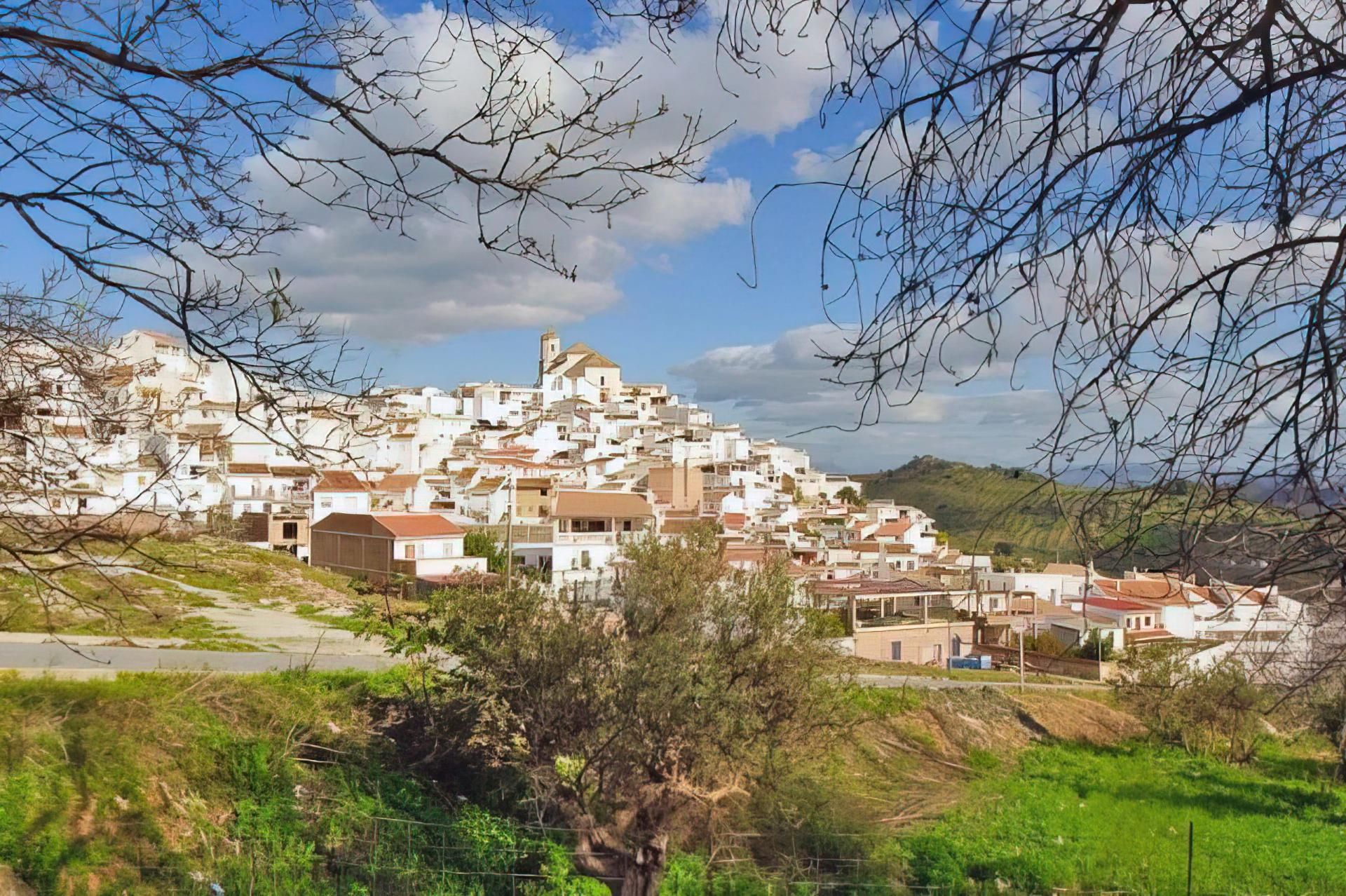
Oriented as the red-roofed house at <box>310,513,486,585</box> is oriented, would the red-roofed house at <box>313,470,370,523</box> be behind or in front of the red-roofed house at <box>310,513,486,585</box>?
behind

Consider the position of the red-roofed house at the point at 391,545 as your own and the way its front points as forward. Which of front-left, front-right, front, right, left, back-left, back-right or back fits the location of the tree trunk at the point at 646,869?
front-right

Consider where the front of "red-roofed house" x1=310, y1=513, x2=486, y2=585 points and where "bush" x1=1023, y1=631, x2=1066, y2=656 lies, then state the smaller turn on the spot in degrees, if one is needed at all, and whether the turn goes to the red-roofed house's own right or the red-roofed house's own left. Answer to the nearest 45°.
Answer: approximately 45° to the red-roofed house's own left

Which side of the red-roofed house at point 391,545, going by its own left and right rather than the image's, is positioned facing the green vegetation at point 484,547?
left

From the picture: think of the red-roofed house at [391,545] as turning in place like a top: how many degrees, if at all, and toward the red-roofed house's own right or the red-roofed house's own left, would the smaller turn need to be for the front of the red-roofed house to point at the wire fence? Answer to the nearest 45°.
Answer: approximately 45° to the red-roofed house's own right

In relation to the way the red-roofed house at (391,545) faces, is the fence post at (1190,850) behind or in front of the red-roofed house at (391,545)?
in front

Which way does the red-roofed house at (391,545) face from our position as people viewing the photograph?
facing the viewer and to the right of the viewer

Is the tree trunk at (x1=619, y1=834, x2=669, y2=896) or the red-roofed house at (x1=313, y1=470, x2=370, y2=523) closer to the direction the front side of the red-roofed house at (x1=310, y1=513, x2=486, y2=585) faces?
the tree trunk

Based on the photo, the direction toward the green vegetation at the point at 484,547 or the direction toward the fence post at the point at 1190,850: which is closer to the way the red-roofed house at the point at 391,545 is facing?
the fence post
